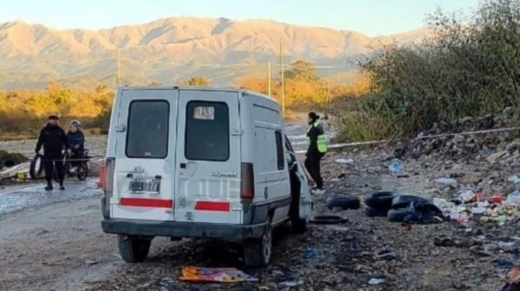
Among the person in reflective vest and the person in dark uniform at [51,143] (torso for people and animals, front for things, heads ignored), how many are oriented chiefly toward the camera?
1

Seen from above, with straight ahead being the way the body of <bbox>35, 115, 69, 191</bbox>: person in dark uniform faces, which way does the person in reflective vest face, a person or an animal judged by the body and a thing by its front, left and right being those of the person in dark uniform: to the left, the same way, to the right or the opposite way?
to the right

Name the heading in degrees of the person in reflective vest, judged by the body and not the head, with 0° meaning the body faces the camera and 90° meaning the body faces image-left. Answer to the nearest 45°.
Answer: approximately 90°

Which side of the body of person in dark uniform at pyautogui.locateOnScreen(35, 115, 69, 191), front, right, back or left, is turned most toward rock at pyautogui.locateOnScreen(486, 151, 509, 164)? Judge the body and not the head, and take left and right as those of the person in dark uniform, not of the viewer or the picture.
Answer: left

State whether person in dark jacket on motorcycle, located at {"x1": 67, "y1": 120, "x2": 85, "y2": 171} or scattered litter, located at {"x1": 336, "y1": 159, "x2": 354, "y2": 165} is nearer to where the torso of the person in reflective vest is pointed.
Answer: the person in dark jacket on motorcycle

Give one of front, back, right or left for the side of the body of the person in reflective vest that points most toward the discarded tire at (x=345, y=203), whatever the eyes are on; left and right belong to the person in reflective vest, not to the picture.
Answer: left

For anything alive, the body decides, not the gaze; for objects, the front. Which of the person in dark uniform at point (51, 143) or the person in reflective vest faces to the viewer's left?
the person in reflective vest

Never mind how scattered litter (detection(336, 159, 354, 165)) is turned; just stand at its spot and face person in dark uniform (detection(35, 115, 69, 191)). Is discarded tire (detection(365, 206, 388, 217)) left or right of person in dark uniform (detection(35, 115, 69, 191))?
left

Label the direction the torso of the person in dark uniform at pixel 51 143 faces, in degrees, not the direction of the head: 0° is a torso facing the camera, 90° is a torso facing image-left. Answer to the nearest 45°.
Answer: approximately 0°

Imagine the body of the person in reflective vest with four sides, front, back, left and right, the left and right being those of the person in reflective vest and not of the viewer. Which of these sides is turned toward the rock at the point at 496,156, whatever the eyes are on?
back
